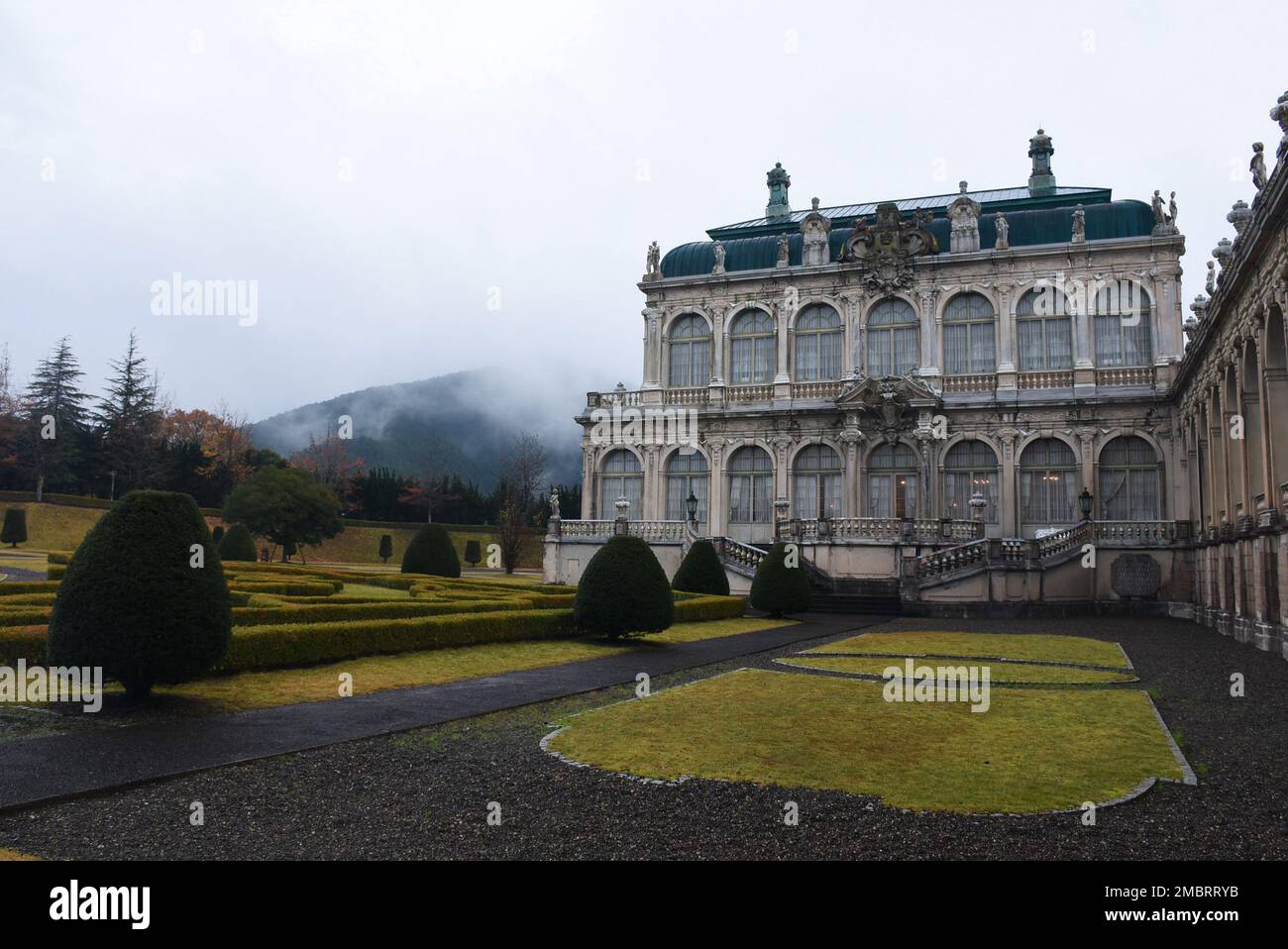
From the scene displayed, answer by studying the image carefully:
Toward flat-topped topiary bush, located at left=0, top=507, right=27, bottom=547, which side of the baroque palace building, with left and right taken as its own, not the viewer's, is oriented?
right

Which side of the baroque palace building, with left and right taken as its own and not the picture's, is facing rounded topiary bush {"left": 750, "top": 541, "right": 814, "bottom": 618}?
front

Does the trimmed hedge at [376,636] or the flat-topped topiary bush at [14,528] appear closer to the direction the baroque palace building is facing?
the trimmed hedge

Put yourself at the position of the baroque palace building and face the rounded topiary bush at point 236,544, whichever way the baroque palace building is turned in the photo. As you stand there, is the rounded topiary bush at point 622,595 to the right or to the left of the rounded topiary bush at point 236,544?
left

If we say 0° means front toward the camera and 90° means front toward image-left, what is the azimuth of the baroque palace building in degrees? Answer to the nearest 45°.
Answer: approximately 0°

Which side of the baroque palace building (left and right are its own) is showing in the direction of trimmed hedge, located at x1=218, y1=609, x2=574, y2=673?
front

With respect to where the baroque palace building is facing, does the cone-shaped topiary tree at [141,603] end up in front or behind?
in front

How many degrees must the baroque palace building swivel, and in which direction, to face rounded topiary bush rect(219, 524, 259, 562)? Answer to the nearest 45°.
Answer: approximately 45° to its right
